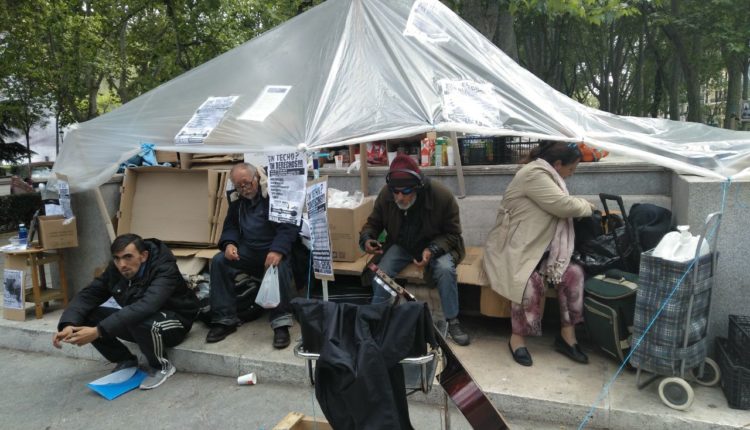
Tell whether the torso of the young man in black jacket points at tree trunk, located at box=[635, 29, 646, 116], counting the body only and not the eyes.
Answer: no

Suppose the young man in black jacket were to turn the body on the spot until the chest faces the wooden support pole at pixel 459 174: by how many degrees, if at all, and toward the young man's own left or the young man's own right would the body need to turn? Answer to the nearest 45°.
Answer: approximately 135° to the young man's own left

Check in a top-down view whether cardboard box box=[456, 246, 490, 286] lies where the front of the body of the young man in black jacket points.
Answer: no

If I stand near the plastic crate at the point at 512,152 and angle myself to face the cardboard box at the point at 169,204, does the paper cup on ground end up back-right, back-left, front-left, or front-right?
front-left

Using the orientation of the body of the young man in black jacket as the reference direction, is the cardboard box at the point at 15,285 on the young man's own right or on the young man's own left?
on the young man's own right

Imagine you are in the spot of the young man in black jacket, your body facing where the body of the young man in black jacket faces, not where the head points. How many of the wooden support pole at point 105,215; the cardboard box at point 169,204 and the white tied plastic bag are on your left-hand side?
1

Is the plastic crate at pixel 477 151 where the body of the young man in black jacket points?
no

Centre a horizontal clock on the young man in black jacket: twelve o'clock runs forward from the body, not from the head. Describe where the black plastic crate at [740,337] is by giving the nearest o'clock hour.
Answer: The black plastic crate is roughly at 9 o'clock from the young man in black jacket.

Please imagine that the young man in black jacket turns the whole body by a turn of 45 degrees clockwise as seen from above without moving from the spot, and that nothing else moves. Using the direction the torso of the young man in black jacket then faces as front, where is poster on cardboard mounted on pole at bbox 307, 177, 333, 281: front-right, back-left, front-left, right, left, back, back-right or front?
back-left

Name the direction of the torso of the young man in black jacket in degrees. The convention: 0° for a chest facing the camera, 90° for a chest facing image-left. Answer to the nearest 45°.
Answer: approximately 45°

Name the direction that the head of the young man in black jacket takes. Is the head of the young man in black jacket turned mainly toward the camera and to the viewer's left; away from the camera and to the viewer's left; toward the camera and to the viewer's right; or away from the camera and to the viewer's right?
toward the camera and to the viewer's left

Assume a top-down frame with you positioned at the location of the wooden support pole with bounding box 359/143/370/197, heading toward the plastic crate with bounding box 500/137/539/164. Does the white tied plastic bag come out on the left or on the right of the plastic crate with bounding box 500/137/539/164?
right

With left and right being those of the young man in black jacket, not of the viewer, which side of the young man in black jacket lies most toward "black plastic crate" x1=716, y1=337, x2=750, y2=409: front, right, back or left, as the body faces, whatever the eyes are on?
left
